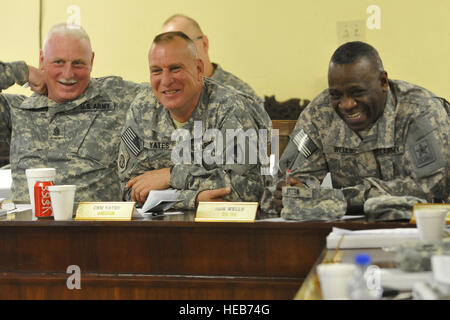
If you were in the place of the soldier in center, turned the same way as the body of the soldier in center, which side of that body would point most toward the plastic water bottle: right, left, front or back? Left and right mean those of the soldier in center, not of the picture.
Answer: front

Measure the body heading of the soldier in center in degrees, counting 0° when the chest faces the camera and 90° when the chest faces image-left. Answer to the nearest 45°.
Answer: approximately 0°

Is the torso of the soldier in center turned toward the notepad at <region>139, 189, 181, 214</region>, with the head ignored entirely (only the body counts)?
yes

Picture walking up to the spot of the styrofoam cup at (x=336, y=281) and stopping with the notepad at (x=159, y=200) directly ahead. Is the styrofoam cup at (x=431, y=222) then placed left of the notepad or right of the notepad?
right

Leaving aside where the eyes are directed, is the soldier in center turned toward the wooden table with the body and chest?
yes

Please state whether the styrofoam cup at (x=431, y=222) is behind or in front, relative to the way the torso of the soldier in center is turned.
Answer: in front

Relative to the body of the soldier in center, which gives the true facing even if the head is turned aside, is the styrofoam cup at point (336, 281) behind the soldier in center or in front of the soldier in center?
in front
